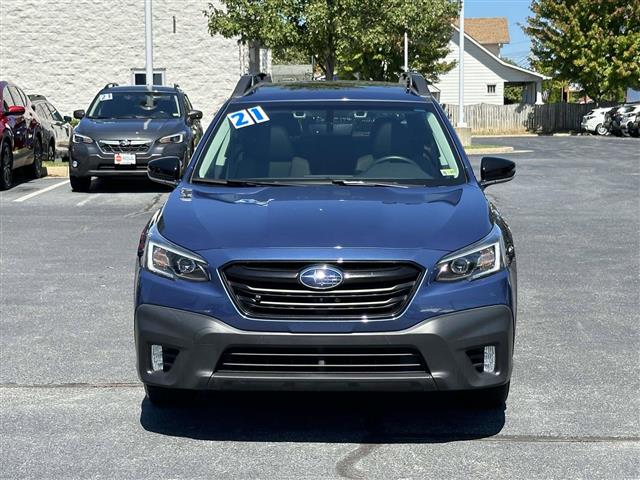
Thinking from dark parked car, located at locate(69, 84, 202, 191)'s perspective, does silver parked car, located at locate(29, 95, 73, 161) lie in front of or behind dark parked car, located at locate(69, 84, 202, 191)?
behind

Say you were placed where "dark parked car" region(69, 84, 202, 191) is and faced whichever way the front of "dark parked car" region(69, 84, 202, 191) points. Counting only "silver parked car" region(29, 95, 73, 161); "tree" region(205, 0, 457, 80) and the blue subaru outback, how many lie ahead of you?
1

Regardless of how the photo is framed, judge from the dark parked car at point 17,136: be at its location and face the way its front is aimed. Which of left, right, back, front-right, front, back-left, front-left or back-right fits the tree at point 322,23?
back

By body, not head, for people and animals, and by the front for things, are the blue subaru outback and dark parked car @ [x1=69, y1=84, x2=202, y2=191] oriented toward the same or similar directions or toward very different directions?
same or similar directions

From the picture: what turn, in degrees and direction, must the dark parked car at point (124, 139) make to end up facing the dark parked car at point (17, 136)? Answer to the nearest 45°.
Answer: approximately 135° to its right

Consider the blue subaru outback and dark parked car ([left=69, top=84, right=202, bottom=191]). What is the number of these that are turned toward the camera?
2

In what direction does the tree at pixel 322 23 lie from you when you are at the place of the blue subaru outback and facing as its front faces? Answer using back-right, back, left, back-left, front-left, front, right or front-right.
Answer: back

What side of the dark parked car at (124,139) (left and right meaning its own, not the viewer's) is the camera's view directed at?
front

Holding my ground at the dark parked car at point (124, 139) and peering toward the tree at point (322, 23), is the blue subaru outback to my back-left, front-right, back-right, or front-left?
back-right

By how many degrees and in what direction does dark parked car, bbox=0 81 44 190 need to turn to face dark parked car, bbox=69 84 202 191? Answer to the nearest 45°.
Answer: approximately 90° to its left

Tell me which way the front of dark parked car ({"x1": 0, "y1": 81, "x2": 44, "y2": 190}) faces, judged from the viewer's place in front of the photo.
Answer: facing the viewer and to the left of the viewer

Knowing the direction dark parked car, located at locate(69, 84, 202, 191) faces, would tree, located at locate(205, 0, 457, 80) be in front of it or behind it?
behind

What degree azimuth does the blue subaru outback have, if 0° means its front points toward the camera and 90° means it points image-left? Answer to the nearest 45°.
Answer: approximately 0°

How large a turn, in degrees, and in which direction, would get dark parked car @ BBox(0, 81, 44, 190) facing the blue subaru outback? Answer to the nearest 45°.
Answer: approximately 45° to its left
